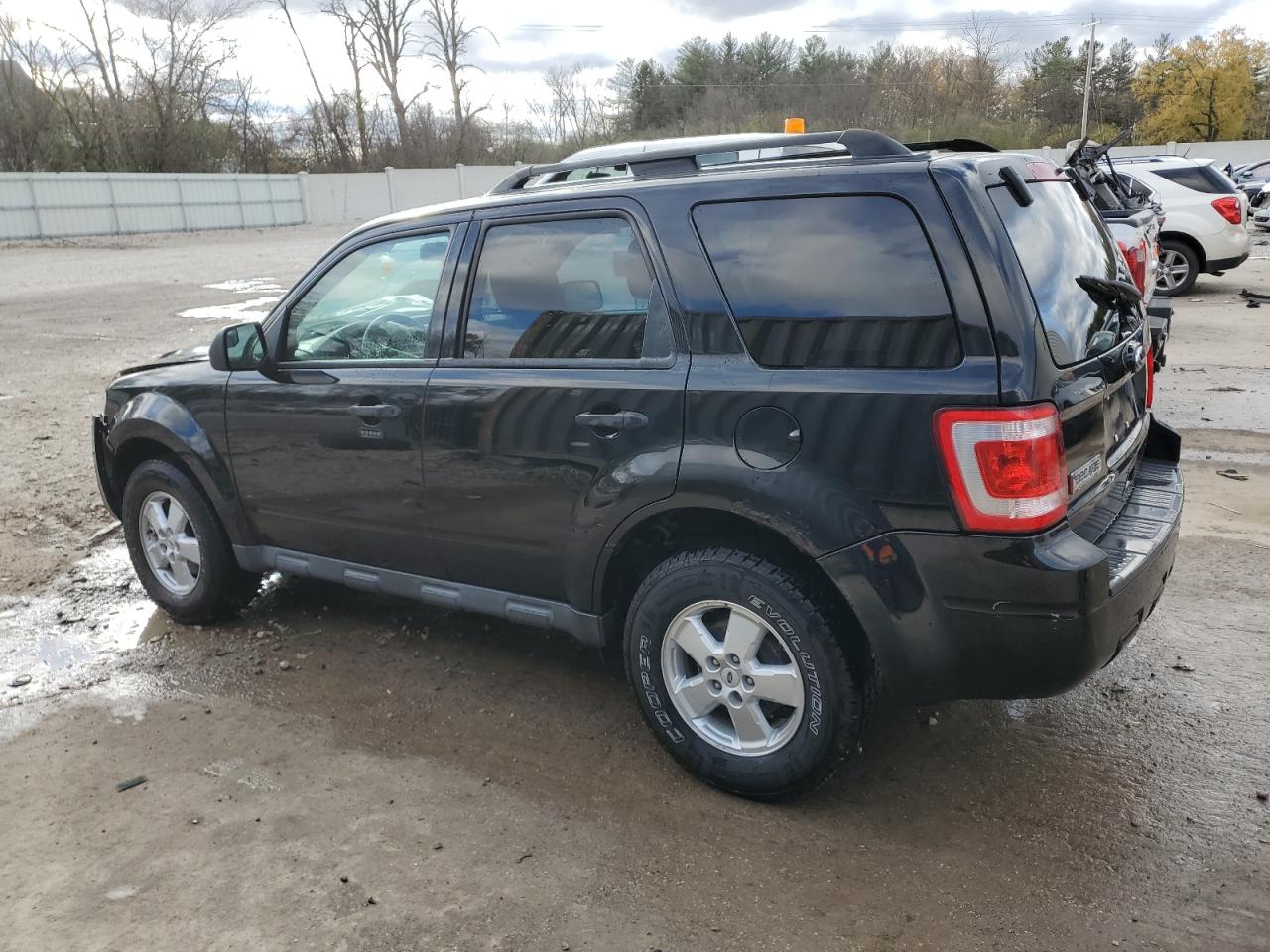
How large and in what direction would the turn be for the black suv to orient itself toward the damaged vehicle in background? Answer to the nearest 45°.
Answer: approximately 90° to its right

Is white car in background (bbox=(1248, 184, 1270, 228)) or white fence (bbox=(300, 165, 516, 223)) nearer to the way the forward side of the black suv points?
the white fence

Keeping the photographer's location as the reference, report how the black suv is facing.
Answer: facing away from the viewer and to the left of the viewer

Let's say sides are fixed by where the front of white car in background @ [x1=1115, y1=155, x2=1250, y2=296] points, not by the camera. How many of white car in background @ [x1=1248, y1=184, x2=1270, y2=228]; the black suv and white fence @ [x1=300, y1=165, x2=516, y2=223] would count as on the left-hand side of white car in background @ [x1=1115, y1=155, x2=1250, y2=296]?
1

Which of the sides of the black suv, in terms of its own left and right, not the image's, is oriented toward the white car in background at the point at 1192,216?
right

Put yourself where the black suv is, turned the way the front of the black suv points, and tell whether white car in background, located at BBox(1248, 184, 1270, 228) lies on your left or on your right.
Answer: on your right

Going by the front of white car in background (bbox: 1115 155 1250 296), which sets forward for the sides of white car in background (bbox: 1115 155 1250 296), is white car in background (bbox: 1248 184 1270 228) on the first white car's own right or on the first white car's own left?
on the first white car's own right

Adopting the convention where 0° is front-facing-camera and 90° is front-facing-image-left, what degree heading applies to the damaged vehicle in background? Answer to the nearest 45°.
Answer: approximately 135°

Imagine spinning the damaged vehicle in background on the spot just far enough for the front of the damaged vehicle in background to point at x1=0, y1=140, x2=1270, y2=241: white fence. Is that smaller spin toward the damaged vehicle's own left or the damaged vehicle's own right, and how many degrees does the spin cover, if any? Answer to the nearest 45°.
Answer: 0° — it already faces it

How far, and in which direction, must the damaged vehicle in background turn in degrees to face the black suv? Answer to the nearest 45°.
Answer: approximately 135° to its left

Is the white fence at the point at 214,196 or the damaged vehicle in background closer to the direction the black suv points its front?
the white fence

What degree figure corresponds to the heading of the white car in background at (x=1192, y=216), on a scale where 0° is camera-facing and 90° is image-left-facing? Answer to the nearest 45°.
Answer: approximately 90°
